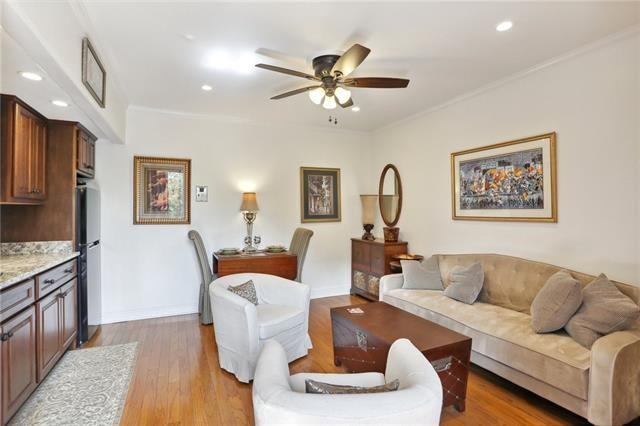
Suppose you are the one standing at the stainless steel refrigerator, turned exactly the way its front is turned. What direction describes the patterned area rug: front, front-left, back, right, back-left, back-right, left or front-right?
right

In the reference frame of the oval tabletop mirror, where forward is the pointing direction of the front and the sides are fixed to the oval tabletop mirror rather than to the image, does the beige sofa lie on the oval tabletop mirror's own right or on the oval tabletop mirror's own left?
on the oval tabletop mirror's own left

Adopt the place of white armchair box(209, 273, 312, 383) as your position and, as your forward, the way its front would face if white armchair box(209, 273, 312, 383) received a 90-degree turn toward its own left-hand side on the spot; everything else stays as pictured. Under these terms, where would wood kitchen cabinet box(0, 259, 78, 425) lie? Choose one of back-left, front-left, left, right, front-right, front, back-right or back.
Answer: back-left

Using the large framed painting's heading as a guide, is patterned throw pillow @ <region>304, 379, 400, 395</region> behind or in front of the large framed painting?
in front

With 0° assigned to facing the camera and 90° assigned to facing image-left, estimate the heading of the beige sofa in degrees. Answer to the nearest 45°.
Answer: approximately 45°

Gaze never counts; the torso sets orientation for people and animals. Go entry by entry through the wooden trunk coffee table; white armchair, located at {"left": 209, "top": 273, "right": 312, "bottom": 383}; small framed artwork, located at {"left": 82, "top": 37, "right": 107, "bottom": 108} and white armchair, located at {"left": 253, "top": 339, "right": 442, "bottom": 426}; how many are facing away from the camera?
1

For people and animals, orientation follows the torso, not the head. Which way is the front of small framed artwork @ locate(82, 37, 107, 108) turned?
to the viewer's right

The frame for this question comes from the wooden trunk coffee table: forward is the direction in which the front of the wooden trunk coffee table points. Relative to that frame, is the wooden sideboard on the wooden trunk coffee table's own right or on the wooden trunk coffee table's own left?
on the wooden trunk coffee table's own right

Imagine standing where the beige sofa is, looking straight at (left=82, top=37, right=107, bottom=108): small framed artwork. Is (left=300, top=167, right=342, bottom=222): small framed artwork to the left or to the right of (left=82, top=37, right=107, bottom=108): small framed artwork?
right

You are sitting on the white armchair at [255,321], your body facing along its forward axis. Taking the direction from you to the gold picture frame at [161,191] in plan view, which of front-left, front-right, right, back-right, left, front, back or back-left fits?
back

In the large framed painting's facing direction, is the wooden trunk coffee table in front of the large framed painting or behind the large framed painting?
in front

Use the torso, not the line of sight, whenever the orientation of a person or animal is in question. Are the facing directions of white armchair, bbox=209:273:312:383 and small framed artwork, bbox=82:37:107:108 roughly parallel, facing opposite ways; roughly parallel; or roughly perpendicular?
roughly perpendicular

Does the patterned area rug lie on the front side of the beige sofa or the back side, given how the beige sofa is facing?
on the front side
